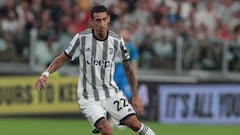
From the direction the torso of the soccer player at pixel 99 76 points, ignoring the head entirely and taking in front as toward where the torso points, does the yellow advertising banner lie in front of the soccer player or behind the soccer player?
behind

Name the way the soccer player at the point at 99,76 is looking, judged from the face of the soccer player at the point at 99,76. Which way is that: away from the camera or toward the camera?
toward the camera

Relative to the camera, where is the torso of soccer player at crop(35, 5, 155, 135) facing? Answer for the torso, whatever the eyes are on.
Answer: toward the camera
